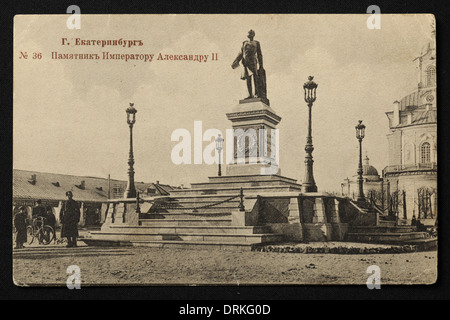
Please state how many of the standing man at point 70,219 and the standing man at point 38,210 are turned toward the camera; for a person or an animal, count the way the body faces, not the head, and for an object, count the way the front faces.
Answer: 2

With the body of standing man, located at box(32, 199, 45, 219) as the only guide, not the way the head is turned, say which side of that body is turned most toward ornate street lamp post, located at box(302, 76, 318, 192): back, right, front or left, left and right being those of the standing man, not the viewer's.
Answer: left

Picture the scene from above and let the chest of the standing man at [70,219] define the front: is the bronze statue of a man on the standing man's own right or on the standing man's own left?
on the standing man's own left

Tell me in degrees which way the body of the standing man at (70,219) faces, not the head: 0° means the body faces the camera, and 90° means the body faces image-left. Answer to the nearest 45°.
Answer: approximately 0°

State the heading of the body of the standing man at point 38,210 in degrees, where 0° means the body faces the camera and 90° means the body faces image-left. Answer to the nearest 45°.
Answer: approximately 0°

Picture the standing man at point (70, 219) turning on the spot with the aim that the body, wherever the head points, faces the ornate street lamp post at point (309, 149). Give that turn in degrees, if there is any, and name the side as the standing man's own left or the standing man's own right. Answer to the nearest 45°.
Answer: approximately 90° to the standing man's own left
